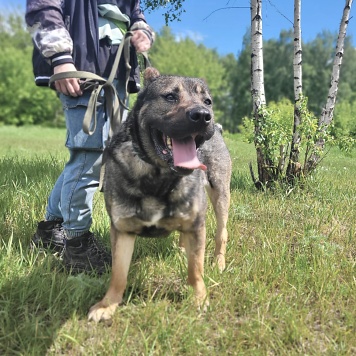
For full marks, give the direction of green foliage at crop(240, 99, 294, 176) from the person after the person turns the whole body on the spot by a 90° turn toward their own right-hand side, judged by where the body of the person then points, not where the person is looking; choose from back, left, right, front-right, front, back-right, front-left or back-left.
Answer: back

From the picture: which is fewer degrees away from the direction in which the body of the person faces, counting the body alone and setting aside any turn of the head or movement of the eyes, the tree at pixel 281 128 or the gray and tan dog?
the gray and tan dog

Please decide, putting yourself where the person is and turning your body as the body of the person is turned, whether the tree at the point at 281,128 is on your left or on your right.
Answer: on your left

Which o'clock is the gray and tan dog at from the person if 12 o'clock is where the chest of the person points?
The gray and tan dog is roughly at 12 o'clock from the person.

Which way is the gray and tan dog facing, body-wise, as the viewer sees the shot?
toward the camera

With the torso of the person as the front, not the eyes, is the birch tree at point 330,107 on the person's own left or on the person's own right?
on the person's own left

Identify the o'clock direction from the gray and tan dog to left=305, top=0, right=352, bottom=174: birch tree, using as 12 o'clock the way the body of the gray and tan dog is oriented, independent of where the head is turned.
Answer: The birch tree is roughly at 7 o'clock from the gray and tan dog.

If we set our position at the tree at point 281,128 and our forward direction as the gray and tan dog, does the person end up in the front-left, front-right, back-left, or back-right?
front-right

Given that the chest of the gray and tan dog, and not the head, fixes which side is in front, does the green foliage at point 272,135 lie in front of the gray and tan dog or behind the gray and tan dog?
behind

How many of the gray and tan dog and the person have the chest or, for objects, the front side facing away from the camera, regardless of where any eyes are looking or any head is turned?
0

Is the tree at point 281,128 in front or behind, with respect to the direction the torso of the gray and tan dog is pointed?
behind

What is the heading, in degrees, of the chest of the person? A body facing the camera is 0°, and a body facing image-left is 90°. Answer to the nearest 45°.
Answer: approximately 315°
